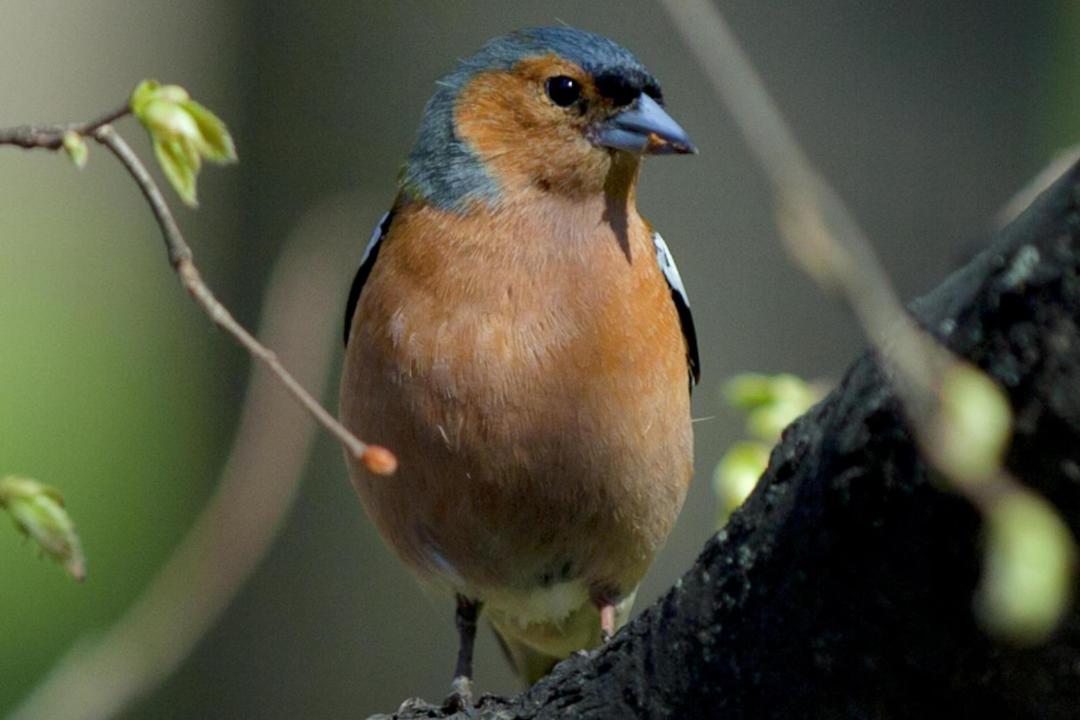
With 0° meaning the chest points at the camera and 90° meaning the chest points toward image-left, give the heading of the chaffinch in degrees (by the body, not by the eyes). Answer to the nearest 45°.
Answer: approximately 0°

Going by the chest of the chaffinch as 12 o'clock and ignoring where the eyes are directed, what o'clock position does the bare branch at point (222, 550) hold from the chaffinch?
The bare branch is roughly at 4 o'clock from the chaffinch.
